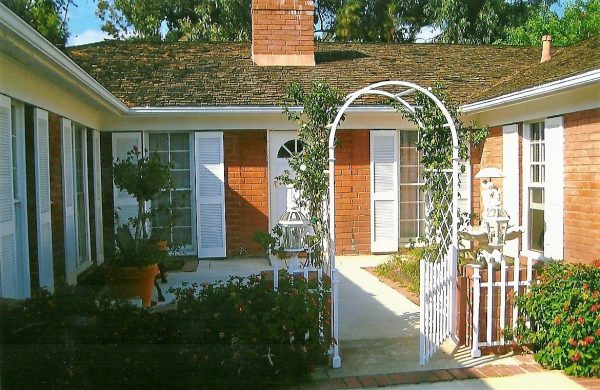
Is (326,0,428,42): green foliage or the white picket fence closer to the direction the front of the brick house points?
the white picket fence

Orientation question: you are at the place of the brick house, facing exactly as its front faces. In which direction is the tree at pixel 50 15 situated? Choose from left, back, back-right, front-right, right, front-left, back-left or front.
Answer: back-right

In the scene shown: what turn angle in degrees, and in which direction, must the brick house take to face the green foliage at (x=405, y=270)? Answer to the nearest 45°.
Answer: approximately 45° to its left

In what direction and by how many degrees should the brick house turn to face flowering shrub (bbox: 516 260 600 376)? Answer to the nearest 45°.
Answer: approximately 45° to its left

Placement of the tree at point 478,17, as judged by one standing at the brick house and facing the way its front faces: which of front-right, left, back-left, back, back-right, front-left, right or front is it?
back-left

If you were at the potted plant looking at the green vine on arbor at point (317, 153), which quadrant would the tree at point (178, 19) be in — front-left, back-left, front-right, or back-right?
back-left

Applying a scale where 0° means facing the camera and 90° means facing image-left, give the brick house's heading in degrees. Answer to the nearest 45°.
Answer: approximately 0°

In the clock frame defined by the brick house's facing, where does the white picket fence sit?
The white picket fence is roughly at 11 o'clock from the brick house.
